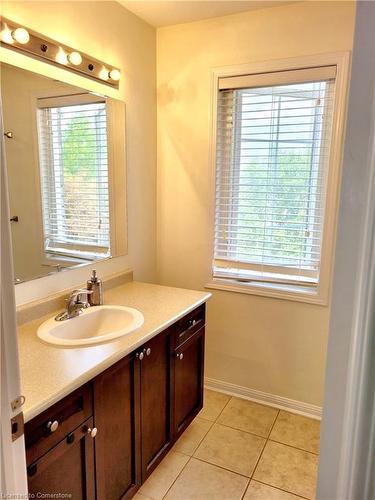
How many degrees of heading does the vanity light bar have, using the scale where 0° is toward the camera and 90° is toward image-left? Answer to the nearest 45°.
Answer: approximately 315°

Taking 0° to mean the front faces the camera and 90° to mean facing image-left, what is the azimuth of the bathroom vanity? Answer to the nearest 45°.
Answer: approximately 315°
